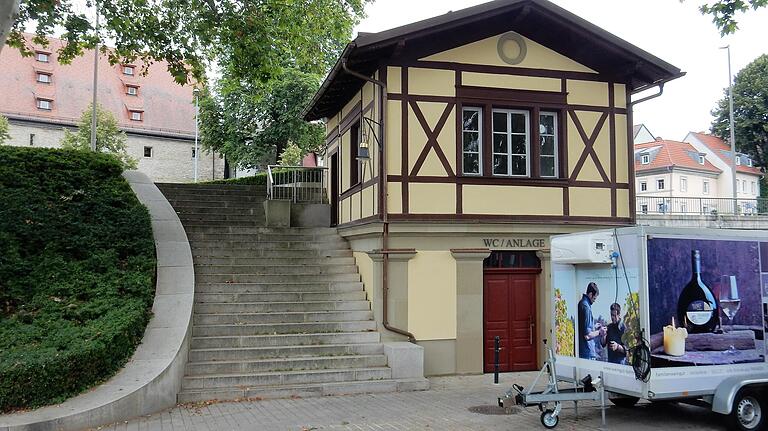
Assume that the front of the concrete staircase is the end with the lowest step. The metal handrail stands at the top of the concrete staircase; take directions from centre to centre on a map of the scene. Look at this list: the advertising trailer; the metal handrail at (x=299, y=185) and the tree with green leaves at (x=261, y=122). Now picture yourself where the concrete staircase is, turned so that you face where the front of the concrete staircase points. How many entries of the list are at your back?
2

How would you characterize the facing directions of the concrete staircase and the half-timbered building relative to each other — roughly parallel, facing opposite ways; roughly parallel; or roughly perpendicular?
roughly parallel

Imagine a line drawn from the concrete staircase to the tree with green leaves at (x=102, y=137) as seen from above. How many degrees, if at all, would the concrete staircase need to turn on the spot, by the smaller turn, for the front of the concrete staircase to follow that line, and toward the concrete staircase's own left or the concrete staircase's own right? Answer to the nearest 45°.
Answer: approximately 180°

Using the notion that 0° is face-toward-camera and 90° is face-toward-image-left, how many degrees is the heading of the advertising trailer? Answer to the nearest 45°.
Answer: approximately 45°

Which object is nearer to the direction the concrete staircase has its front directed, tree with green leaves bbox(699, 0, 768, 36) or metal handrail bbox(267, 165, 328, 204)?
the tree with green leaves

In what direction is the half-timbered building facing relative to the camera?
toward the camera

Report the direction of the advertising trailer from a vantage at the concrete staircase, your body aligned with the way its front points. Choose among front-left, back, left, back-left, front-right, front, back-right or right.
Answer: front-left

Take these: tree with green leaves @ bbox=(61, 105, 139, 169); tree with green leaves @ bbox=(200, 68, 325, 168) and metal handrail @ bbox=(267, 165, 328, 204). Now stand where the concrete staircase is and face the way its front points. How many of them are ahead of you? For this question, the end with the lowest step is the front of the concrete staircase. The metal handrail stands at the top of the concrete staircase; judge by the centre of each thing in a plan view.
0

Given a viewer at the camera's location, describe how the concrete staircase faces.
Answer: facing the viewer

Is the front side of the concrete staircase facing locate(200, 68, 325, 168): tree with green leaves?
no

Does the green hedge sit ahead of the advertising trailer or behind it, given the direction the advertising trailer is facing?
ahead

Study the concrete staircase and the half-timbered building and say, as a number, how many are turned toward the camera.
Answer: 2

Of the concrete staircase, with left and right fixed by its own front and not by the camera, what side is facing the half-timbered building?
left

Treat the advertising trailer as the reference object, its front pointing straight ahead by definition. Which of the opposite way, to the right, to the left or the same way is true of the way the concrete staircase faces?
to the left
